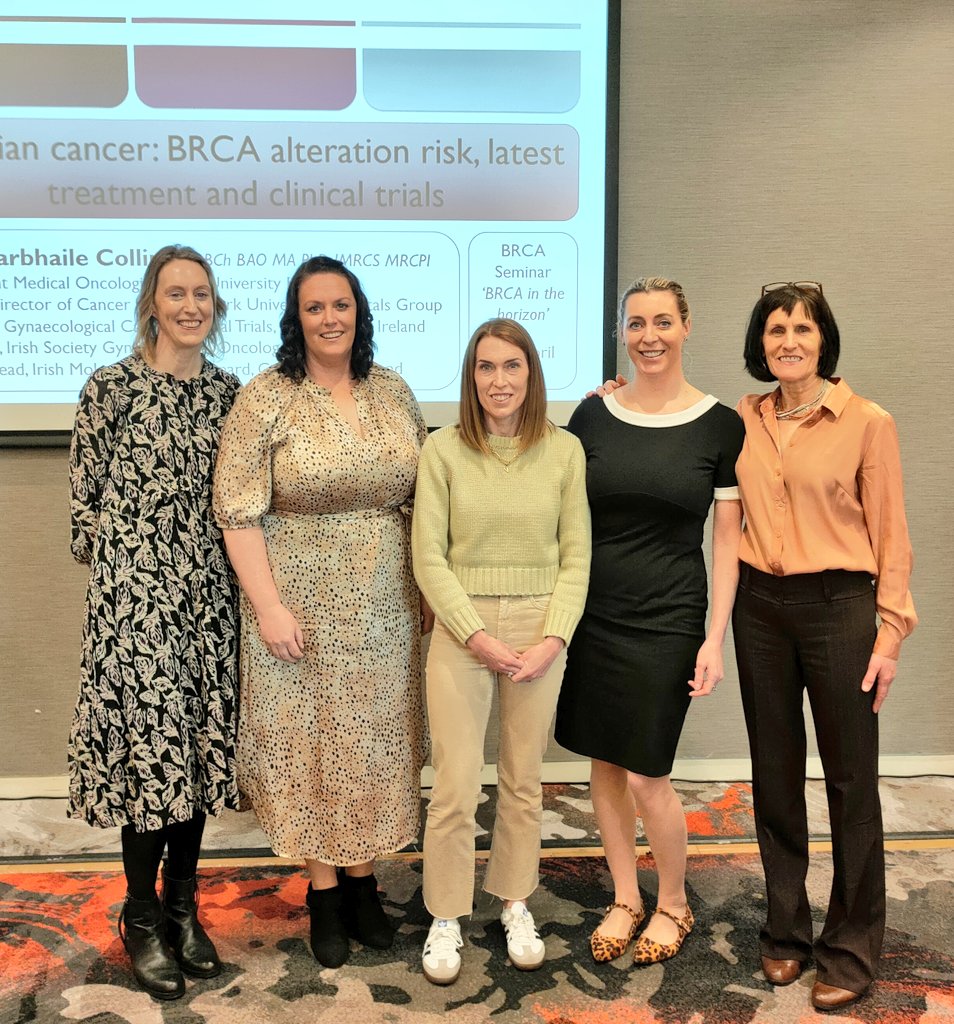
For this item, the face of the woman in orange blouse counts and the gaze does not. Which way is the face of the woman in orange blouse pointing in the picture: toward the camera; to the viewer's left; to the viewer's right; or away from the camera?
toward the camera

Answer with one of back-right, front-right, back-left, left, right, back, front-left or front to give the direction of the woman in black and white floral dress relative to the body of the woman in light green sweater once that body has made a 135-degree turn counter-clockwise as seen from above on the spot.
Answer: back-left

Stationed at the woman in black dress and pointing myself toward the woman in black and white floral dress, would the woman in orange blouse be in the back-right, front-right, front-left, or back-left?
back-left

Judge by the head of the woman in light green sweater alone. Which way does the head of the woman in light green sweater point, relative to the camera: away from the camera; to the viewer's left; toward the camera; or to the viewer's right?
toward the camera

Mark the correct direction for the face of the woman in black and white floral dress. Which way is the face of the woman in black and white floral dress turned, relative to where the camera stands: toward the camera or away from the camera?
toward the camera

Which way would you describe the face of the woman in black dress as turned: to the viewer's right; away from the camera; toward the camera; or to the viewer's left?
toward the camera

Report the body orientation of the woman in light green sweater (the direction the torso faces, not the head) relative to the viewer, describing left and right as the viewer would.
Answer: facing the viewer
